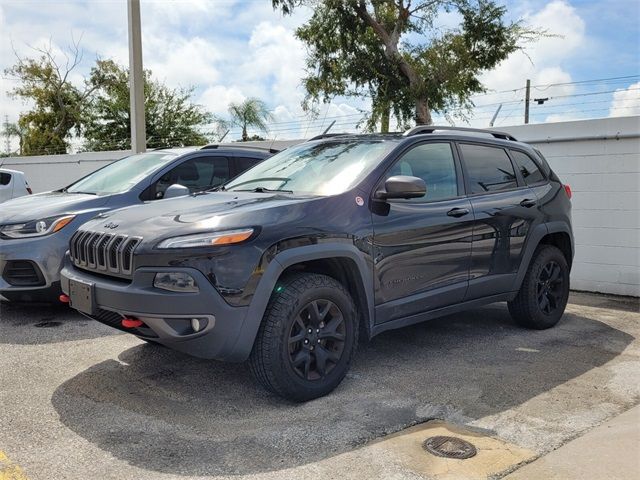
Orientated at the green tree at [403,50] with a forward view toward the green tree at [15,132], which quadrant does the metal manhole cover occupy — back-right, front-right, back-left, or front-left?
back-left

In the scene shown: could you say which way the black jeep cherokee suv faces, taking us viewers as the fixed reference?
facing the viewer and to the left of the viewer

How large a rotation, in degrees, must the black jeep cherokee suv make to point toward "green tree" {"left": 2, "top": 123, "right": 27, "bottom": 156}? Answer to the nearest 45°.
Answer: approximately 90° to its right

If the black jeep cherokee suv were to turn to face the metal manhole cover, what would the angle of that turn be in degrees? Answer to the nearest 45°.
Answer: approximately 90° to its left

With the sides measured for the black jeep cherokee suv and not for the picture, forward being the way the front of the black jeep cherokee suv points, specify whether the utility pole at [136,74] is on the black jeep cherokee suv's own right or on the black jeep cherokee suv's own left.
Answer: on the black jeep cherokee suv's own right

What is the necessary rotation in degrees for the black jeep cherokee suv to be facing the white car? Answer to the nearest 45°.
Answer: approximately 90° to its right

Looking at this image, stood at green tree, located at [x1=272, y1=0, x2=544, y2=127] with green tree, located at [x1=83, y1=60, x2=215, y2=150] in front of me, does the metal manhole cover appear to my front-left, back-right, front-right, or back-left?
back-left

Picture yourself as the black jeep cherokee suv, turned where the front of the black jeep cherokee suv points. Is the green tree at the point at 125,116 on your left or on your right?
on your right

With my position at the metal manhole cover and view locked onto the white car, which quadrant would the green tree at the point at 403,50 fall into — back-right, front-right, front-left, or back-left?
front-right

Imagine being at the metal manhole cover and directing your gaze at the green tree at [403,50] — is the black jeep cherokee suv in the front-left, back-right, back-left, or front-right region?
front-left
